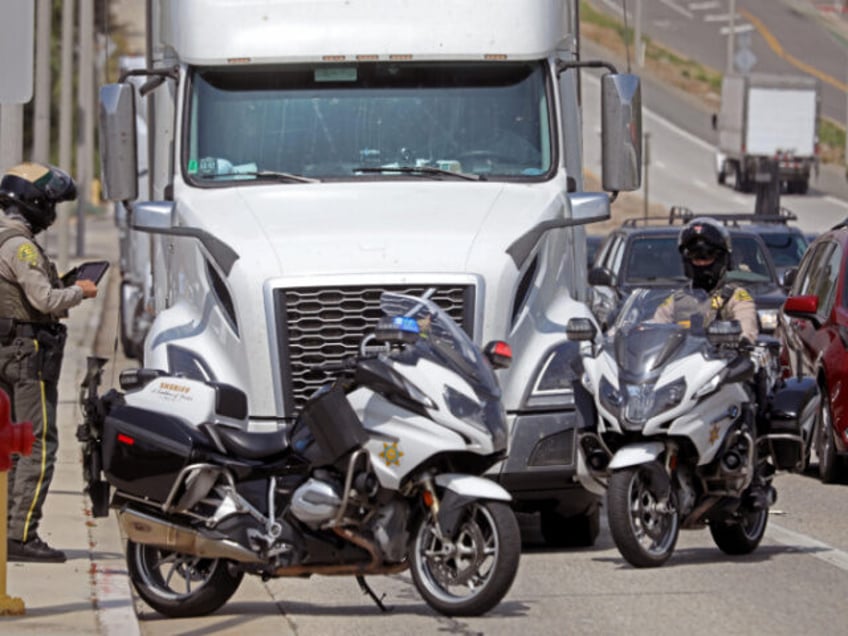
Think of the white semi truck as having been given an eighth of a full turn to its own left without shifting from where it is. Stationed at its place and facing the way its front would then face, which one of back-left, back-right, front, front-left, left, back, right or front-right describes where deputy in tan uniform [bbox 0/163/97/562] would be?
right

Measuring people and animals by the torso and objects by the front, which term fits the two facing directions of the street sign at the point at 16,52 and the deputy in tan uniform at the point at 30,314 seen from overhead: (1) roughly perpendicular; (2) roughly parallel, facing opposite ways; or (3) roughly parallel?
roughly perpendicular

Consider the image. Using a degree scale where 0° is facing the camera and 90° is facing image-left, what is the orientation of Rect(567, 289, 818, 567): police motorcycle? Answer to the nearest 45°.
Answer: approximately 45°

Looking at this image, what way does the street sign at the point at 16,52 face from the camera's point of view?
away from the camera

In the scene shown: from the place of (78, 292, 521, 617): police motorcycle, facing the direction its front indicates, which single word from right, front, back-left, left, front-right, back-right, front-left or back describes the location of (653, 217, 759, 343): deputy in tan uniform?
front-left

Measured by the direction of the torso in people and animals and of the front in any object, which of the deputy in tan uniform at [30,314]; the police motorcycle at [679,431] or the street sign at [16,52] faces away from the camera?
the street sign

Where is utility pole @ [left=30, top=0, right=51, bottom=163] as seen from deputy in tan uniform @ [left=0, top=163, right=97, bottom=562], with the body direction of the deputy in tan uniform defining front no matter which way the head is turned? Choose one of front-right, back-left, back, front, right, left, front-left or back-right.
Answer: left

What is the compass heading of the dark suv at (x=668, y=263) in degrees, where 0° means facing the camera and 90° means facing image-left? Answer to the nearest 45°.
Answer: approximately 0°

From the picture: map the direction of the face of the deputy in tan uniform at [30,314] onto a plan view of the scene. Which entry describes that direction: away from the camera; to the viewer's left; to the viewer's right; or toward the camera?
to the viewer's right

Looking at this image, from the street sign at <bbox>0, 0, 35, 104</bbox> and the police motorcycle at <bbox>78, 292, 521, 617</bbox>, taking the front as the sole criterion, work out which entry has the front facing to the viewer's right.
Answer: the police motorcycle

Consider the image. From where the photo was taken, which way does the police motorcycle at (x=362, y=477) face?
to the viewer's right

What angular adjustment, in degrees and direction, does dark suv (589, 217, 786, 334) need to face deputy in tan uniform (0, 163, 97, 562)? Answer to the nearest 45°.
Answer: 0° — it already faces them

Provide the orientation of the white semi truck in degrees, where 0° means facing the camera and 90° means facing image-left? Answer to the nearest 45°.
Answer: approximately 0°

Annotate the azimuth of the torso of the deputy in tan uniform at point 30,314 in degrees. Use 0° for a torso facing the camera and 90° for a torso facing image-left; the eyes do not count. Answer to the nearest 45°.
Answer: approximately 270°
